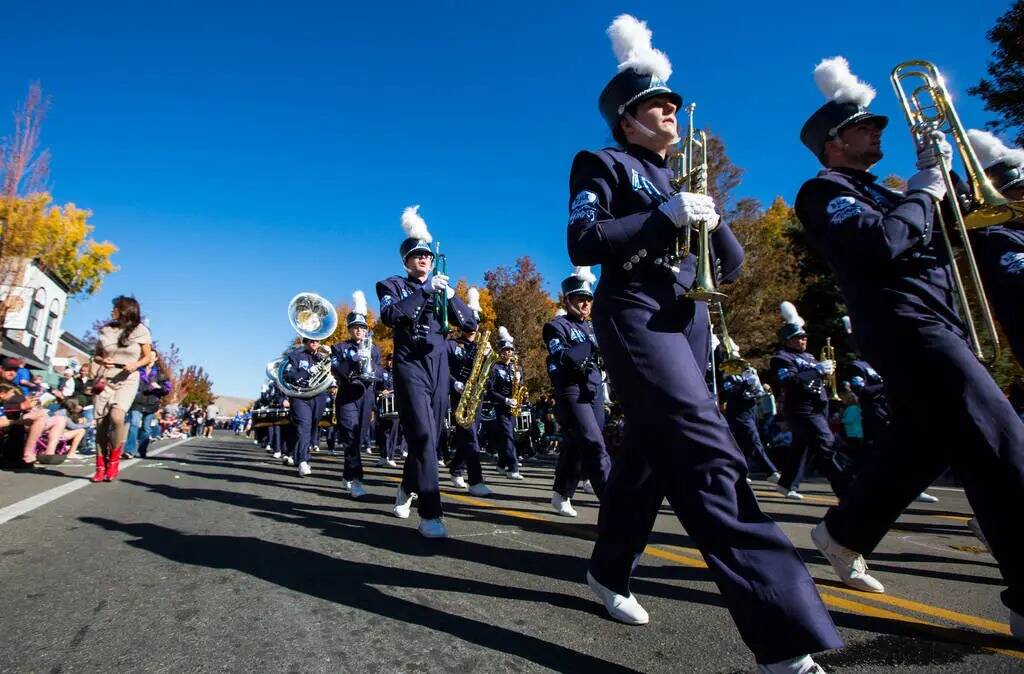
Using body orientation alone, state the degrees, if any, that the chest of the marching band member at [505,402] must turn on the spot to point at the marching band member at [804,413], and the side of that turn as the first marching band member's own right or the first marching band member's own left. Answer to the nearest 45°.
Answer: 0° — they already face them

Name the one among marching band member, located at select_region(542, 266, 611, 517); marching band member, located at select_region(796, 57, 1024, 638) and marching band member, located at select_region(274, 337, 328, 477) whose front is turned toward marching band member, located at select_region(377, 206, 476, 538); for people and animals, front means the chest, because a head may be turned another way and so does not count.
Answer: marching band member, located at select_region(274, 337, 328, 477)

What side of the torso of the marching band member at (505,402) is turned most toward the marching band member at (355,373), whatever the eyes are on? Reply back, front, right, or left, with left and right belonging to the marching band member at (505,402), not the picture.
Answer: right

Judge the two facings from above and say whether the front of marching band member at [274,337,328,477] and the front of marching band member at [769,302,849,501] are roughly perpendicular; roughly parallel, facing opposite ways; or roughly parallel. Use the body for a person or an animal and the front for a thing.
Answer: roughly parallel

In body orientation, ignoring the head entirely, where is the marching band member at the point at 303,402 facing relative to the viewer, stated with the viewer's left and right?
facing the viewer

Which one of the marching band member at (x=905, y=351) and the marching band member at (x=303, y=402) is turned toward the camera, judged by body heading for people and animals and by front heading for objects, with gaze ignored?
the marching band member at (x=303, y=402)

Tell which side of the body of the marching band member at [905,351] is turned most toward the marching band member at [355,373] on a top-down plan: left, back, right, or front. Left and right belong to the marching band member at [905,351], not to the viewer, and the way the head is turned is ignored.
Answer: back

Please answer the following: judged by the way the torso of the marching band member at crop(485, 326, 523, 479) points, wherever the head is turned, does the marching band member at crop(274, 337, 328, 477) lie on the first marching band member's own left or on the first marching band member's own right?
on the first marching band member's own right

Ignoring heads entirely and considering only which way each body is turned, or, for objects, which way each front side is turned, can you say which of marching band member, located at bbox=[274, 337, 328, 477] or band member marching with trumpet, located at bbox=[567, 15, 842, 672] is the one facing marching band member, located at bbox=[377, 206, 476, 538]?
marching band member, located at bbox=[274, 337, 328, 477]

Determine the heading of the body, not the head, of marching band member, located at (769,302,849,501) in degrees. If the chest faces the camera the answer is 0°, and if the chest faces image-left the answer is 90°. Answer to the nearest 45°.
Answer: approximately 315°

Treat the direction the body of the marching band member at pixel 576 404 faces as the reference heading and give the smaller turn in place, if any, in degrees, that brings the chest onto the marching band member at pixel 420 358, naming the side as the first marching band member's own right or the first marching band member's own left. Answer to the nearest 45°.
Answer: approximately 90° to the first marching band member's own right

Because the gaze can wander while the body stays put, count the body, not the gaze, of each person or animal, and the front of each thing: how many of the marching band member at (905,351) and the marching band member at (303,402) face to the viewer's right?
1

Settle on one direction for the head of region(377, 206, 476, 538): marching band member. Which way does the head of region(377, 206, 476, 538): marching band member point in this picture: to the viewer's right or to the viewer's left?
to the viewer's right

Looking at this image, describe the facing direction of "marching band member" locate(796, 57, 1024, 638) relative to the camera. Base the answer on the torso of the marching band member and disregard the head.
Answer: to the viewer's right

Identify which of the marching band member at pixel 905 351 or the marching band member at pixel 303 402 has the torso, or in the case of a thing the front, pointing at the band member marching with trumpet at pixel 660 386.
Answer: the marching band member at pixel 303 402

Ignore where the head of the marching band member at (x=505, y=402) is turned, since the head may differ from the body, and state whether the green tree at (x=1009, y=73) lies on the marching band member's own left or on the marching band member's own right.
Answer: on the marching band member's own left
